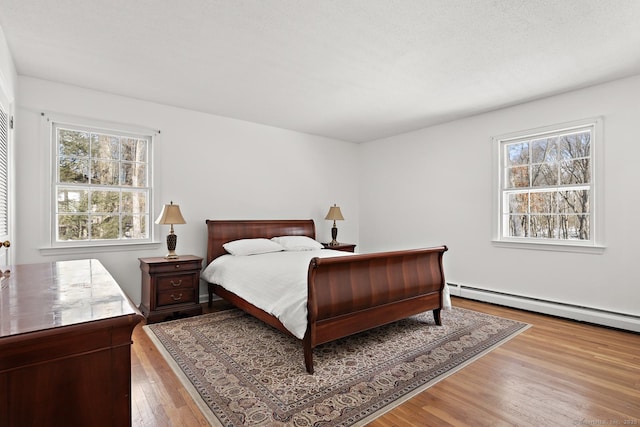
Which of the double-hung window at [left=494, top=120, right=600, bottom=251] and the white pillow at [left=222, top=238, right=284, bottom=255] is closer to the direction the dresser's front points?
the double-hung window

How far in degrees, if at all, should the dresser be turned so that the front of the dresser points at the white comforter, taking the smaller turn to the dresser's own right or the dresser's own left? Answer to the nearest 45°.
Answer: approximately 45° to the dresser's own left

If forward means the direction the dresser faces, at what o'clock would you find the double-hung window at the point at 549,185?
The double-hung window is roughly at 12 o'clock from the dresser.

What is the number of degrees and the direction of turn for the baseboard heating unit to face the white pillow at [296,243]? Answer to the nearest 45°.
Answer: approximately 45° to its right

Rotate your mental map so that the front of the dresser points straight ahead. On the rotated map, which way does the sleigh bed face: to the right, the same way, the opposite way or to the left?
to the right

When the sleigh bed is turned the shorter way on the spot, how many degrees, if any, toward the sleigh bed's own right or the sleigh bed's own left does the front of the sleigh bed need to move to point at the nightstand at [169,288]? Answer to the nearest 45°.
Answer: approximately 135° to the sleigh bed's own right

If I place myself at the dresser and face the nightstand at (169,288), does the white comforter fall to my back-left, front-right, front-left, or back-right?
front-right

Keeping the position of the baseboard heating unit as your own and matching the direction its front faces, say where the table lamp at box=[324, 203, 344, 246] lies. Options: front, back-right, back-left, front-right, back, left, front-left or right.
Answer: front-right

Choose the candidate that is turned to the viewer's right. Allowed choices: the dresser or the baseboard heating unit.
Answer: the dresser

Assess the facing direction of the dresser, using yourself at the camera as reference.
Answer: facing to the right of the viewer

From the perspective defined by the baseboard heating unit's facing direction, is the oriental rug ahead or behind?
ahead

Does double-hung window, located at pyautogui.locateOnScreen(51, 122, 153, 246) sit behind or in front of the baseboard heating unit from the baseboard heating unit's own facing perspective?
in front

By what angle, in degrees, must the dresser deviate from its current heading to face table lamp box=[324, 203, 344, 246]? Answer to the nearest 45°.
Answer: approximately 45° to its left

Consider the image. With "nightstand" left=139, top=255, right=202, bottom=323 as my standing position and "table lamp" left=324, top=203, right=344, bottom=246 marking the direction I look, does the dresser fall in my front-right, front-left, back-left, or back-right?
back-right

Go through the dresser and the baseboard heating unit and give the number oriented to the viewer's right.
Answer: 1

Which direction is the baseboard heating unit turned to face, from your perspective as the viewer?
facing the viewer and to the left of the viewer

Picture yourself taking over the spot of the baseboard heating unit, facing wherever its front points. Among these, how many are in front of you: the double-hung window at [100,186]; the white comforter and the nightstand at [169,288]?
3

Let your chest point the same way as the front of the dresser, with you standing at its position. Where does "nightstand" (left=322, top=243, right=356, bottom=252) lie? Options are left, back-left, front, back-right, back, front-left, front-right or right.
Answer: front-left
